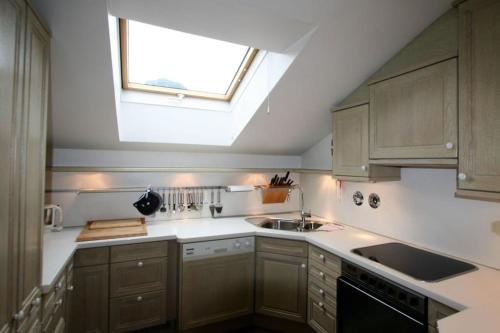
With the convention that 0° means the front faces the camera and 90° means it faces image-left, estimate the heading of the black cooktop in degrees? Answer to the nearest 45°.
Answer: approximately 45°

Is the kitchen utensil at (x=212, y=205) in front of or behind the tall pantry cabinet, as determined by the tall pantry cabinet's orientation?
in front

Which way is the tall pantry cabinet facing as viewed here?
to the viewer's right

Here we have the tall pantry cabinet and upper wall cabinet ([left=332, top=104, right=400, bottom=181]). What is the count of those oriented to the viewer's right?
1

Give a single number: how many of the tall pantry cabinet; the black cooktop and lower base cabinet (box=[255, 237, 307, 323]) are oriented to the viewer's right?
1

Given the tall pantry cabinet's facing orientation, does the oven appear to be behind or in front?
in front

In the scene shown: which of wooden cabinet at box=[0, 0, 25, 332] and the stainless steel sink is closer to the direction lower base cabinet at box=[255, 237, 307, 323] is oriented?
the wooden cabinet

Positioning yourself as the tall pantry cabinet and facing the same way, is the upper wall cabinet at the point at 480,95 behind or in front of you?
in front

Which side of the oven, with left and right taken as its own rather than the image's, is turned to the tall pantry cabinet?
front
